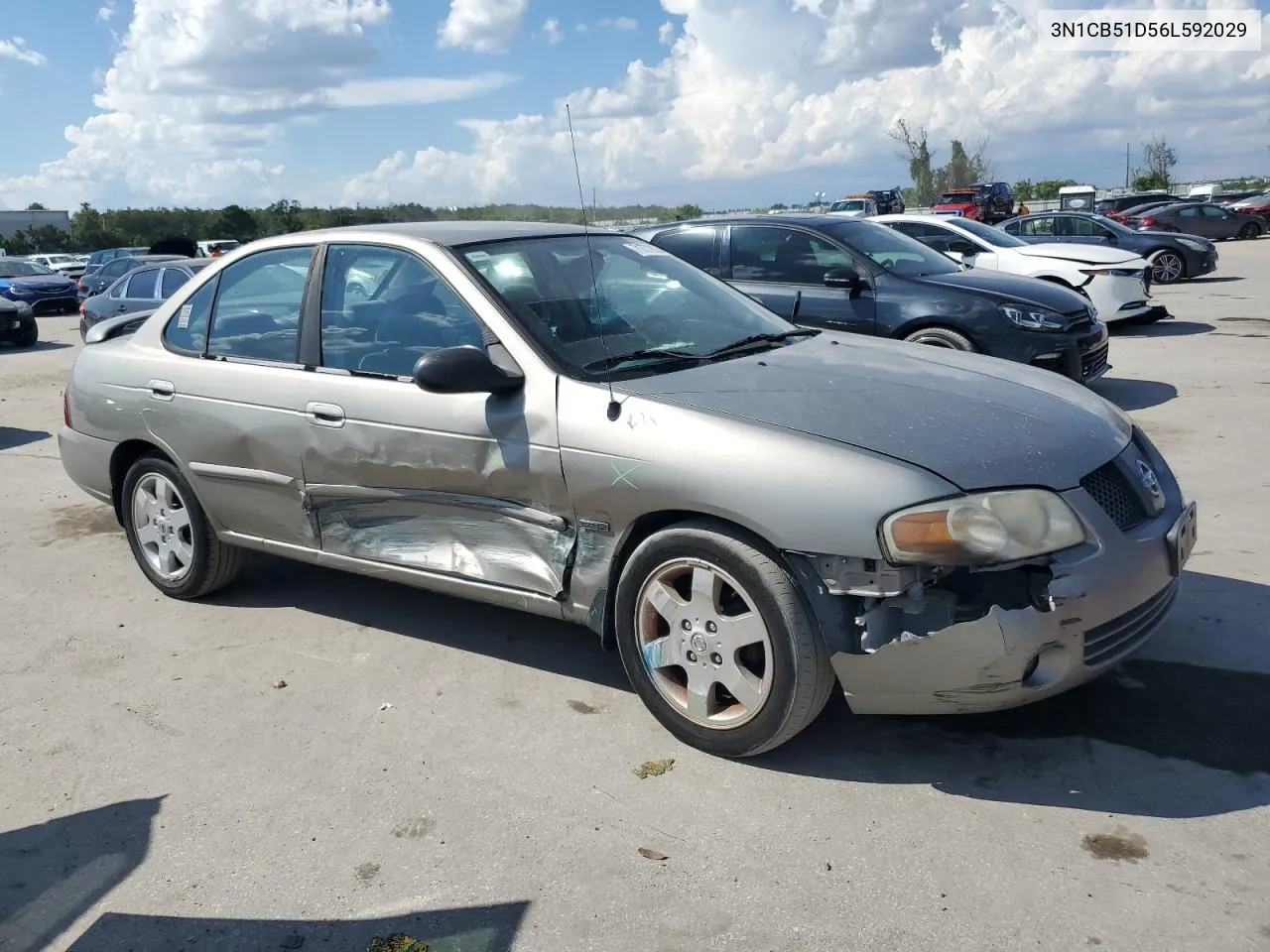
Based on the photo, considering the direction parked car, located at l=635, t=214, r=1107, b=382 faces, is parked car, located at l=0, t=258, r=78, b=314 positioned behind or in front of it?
behind

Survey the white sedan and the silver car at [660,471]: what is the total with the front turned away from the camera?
0

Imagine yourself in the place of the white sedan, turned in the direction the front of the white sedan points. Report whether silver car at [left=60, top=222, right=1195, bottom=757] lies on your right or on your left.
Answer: on your right

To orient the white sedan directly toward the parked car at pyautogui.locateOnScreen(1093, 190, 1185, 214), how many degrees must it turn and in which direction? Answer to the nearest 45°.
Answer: approximately 135° to its left

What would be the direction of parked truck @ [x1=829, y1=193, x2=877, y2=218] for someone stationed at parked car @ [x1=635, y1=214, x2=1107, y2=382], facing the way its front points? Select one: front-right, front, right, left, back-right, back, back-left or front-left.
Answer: back-left

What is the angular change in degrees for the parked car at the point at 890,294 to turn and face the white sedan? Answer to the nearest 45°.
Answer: approximately 90° to its left

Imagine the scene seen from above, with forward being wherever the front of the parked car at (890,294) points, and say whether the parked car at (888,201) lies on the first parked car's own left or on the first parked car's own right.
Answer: on the first parked car's own left

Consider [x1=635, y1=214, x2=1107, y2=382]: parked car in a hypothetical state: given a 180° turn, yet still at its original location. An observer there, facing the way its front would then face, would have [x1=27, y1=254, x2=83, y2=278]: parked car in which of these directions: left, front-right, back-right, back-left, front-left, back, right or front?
front

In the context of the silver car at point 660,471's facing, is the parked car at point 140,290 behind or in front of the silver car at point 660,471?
behind

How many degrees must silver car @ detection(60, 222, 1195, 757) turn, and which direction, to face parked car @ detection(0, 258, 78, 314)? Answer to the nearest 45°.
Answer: approximately 180°

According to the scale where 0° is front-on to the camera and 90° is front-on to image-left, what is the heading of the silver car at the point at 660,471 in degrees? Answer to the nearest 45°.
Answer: approximately 315°

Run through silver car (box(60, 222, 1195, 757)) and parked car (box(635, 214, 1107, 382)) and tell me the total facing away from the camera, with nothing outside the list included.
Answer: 0
